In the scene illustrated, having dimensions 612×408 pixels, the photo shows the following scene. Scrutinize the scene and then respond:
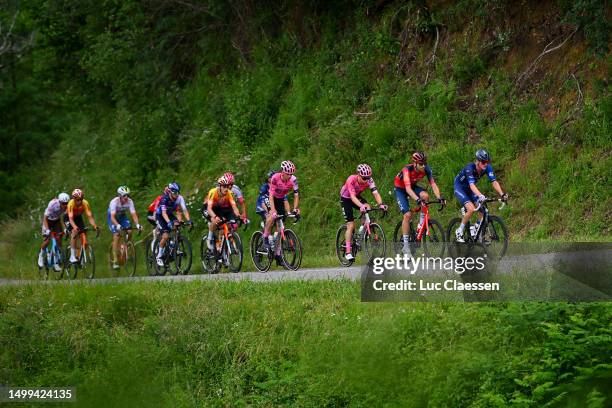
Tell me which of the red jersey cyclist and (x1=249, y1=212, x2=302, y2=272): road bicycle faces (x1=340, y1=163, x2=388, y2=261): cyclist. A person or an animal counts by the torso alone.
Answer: the road bicycle

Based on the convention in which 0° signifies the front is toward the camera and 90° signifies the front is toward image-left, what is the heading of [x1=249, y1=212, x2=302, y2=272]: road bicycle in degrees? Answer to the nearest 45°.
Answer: approximately 315°

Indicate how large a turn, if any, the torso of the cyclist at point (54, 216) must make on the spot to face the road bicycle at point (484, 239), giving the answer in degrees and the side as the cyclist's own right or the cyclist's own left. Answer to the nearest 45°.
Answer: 0° — they already face it

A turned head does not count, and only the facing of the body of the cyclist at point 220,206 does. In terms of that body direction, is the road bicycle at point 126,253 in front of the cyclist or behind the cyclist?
behind

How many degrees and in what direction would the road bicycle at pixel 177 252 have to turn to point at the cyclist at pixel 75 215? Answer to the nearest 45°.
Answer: approximately 180°

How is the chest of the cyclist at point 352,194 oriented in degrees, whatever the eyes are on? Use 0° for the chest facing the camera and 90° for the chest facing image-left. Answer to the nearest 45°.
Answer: approximately 315°

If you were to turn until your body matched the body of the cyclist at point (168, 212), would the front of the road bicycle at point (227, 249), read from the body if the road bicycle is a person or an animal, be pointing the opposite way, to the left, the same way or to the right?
the same way

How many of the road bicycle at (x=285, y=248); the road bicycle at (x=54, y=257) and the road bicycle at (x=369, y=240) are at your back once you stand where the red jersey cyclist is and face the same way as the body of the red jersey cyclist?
3

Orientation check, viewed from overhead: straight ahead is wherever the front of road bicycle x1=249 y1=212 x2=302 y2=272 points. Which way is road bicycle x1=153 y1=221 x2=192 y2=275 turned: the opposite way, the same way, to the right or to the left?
the same way

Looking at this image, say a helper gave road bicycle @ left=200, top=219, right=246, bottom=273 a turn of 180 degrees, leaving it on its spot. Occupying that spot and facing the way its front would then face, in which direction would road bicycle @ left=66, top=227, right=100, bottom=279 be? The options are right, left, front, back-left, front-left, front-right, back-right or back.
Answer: front

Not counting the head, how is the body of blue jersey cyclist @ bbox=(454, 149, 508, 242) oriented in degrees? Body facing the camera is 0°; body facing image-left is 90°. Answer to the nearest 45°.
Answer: approximately 315°

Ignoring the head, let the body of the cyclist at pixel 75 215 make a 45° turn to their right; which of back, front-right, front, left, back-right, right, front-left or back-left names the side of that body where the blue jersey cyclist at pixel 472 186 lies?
front-left

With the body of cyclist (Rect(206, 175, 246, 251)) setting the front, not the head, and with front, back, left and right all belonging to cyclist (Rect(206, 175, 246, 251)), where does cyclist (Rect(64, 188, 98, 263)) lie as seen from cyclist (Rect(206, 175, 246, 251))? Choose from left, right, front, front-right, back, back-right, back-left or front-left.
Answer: back

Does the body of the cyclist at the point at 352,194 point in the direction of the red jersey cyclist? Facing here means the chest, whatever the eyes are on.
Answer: yes

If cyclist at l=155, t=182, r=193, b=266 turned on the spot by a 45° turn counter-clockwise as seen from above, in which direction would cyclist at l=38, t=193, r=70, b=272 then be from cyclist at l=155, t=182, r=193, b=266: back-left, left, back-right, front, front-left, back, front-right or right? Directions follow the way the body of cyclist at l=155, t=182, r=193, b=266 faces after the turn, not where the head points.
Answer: back-left

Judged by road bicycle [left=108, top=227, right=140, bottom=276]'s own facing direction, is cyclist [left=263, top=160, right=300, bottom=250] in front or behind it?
in front

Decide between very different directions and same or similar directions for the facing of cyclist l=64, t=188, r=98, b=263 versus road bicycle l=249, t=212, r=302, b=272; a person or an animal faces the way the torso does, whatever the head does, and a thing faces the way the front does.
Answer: same or similar directions

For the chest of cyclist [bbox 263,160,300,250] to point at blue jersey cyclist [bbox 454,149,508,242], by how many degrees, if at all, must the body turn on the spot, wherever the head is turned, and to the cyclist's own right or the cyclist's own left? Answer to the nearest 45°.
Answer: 0° — they already face them

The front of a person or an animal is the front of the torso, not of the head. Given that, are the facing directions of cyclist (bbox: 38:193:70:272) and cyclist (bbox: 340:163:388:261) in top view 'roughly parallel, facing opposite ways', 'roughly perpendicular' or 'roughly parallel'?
roughly parallel

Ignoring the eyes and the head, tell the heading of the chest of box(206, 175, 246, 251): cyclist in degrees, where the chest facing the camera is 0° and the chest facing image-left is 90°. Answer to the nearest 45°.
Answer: approximately 315°
